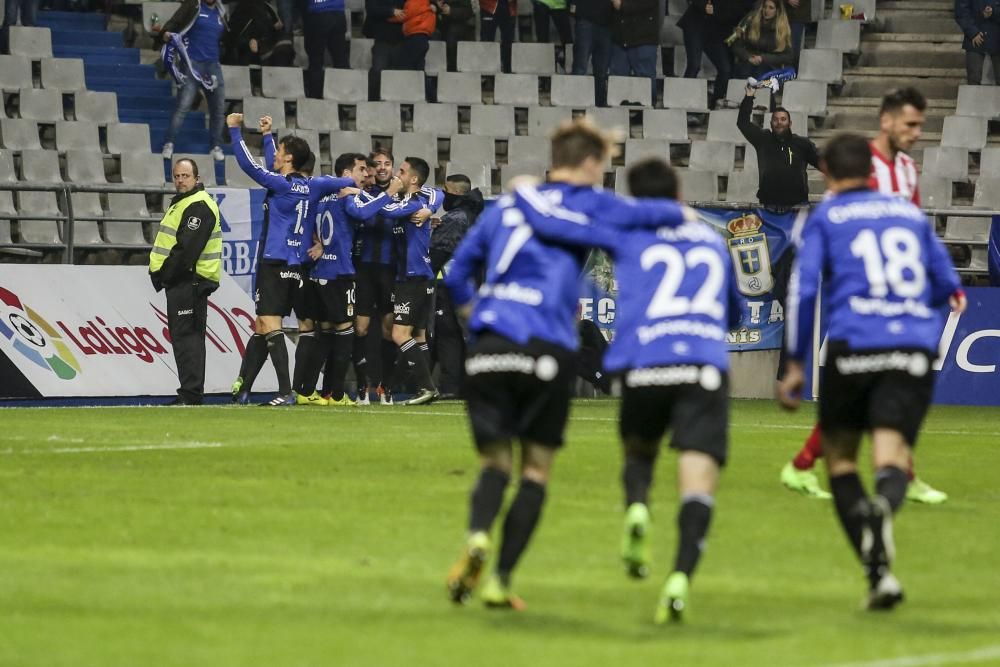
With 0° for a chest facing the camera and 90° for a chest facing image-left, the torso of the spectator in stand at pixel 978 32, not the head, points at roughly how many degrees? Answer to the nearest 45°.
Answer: approximately 0°

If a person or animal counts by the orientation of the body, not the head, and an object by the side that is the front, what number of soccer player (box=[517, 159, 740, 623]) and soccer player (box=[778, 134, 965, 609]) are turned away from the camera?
2

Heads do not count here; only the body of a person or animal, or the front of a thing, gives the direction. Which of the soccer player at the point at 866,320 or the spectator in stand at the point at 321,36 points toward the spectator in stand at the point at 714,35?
the soccer player

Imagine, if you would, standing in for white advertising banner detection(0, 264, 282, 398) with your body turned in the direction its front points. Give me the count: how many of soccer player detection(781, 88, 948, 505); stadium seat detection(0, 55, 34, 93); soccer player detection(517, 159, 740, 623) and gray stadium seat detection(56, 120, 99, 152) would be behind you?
2

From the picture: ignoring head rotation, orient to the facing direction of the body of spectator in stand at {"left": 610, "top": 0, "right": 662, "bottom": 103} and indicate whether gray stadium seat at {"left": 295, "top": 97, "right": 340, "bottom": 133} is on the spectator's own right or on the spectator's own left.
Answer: on the spectator's own right

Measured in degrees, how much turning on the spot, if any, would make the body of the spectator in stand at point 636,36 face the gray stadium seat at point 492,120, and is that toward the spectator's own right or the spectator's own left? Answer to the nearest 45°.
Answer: approximately 45° to the spectator's own right

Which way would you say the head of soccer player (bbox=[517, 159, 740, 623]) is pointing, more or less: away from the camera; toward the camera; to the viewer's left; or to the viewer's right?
away from the camera

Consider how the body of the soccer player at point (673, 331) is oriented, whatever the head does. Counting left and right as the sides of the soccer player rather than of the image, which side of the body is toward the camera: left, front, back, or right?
back

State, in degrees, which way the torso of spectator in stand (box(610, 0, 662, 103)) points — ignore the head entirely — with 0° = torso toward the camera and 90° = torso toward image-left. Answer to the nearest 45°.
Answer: approximately 0°
